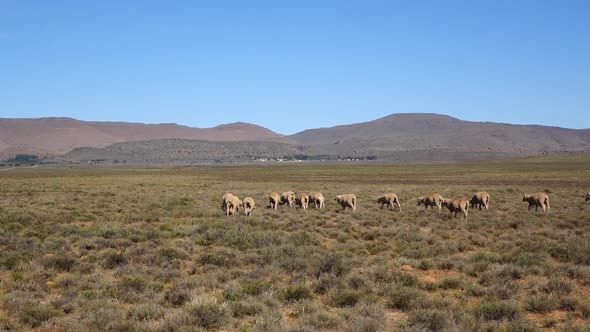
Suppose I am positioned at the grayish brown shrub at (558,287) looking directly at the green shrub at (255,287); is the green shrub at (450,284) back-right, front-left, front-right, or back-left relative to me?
front-right

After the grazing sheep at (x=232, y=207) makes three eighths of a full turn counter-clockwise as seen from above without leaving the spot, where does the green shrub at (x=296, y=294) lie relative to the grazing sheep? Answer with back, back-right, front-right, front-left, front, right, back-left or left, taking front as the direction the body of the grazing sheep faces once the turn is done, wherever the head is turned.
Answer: front-left

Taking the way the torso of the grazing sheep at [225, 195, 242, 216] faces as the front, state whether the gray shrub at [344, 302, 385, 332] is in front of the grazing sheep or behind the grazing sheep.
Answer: behind

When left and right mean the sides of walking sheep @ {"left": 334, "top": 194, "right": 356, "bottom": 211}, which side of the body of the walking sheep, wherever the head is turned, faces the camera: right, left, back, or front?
left

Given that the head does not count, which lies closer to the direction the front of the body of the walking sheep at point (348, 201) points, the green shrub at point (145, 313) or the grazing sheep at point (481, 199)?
the green shrub

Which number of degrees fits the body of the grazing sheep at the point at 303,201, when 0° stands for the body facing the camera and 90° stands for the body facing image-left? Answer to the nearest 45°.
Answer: approximately 135°

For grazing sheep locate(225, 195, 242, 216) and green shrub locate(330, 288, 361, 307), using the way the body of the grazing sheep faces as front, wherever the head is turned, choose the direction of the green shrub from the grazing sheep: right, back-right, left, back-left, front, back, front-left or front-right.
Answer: back

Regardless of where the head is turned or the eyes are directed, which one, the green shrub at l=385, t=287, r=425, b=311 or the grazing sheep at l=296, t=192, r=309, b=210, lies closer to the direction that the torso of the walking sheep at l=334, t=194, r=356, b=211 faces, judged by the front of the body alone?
the grazing sheep
